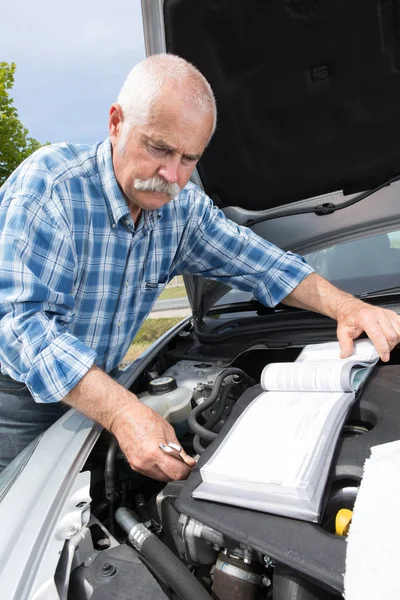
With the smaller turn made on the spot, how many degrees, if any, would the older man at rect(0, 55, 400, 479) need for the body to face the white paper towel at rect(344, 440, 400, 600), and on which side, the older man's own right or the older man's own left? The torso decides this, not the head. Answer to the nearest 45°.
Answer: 0° — they already face it

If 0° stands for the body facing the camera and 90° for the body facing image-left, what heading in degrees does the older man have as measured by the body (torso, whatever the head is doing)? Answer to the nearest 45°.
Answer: approximately 315°

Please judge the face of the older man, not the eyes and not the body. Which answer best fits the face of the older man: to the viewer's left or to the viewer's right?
to the viewer's right
